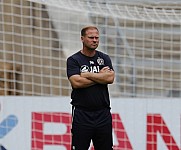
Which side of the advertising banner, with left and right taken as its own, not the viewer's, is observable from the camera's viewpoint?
front

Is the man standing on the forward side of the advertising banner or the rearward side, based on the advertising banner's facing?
on the forward side

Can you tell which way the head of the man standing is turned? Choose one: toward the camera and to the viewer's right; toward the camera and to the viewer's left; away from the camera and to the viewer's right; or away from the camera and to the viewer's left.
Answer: toward the camera and to the viewer's right
